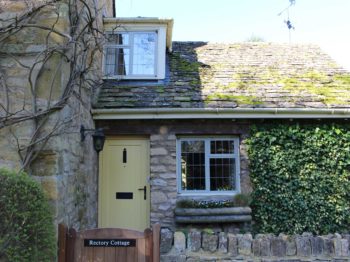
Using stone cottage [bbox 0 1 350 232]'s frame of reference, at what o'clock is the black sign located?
The black sign is roughly at 12 o'clock from the stone cottage.

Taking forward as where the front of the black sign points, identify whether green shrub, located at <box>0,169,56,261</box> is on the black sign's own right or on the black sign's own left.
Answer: on the black sign's own right

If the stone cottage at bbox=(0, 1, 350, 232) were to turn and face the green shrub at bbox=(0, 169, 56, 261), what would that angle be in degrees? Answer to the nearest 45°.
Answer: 0° — it already faces it

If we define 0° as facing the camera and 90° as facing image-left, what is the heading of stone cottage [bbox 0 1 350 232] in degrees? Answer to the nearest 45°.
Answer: approximately 0°

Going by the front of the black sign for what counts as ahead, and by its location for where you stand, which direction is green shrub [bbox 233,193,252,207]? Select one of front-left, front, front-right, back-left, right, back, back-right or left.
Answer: back-left

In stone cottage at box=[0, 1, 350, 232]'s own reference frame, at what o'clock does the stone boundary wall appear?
The stone boundary wall is roughly at 11 o'clock from the stone cottage.

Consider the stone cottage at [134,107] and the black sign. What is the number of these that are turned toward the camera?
2
